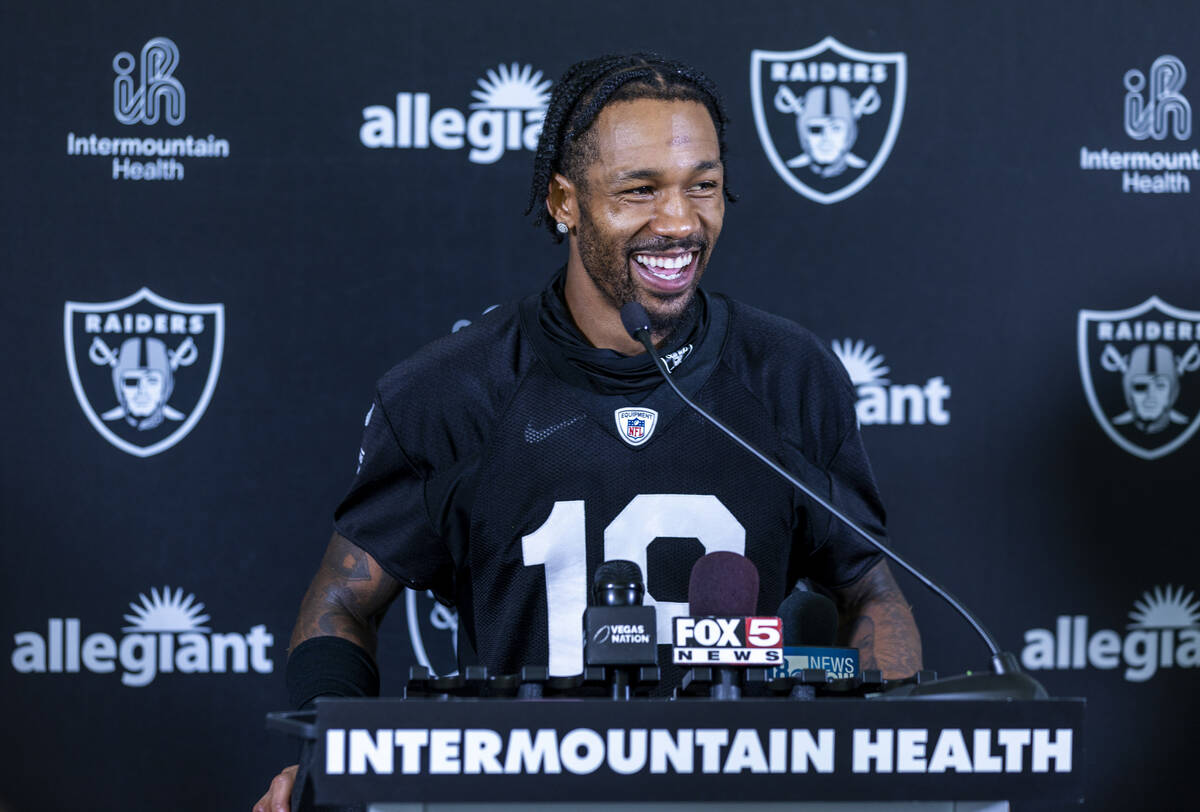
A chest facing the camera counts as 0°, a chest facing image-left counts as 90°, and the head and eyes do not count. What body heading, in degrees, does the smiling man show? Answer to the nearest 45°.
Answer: approximately 0°

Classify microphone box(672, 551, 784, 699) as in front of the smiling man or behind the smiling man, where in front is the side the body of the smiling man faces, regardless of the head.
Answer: in front
